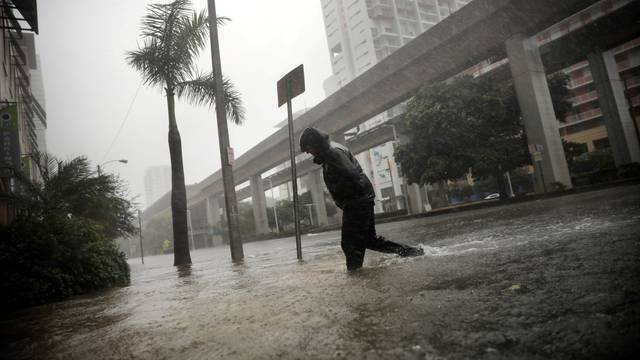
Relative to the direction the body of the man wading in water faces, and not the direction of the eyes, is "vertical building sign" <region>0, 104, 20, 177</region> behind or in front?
in front

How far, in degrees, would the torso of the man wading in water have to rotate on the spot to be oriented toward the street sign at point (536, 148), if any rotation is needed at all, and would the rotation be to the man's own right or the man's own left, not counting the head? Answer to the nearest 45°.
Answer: approximately 135° to the man's own right

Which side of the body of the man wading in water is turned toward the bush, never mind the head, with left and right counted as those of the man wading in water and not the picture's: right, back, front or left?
front

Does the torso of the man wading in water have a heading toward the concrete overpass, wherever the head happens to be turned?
no

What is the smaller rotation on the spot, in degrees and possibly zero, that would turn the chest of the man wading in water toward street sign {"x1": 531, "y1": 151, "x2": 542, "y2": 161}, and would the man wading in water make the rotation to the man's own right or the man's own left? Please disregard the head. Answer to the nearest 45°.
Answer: approximately 135° to the man's own right

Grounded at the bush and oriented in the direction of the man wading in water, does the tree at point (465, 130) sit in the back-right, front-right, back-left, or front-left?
front-left

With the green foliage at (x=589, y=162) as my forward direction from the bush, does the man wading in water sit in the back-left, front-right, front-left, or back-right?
front-right

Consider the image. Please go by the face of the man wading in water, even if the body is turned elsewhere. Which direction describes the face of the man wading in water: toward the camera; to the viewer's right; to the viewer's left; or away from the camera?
to the viewer's left

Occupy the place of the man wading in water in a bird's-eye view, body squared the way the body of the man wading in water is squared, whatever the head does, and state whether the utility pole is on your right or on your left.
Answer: on your right

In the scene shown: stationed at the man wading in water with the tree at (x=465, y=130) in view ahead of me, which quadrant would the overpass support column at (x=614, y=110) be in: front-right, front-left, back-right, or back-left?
front-right

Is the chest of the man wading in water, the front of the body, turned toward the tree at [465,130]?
no

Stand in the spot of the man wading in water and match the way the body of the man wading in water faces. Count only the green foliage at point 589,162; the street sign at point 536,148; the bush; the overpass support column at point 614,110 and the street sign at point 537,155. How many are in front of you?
1

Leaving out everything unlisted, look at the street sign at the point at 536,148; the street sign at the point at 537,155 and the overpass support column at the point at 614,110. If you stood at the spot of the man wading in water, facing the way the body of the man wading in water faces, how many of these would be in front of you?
0

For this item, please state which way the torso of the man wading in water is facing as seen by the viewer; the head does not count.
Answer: to the viewer's left

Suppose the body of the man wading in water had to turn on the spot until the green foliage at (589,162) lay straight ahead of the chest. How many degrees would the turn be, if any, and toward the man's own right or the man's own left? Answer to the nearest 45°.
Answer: approximately 135° to the man's own right

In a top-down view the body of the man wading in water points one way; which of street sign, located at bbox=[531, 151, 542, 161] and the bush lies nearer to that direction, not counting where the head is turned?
the bush

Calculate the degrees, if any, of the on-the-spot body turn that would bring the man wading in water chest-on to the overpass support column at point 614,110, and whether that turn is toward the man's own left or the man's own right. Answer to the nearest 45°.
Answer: approximately 135° to the man's own right
